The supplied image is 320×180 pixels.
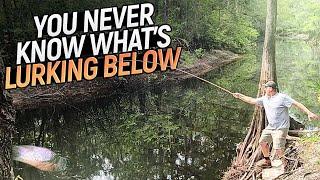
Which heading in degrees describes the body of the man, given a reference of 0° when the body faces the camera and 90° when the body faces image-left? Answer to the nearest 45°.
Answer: approximately 45°
